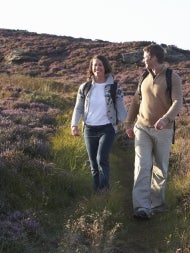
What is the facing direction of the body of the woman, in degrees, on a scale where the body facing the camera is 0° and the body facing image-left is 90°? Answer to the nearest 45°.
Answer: approximately 0°

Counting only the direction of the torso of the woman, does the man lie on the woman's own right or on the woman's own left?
on the woman's own left
